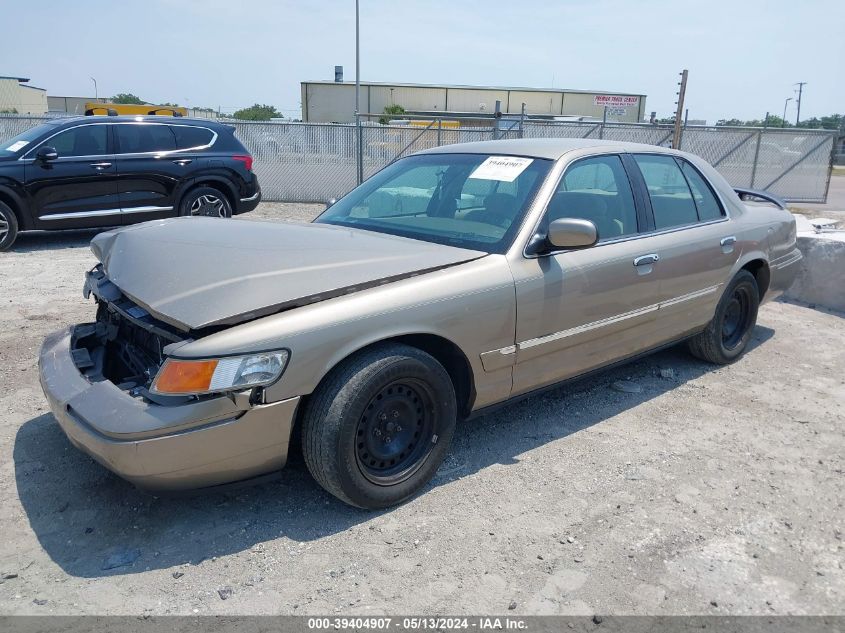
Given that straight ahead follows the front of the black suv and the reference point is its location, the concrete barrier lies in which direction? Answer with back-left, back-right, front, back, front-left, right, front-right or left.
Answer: back-left

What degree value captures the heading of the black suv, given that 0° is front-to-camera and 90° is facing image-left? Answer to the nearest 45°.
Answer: approximately 90°

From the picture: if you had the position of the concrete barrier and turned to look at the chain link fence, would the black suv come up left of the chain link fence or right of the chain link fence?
left

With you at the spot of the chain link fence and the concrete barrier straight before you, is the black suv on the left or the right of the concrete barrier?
right
